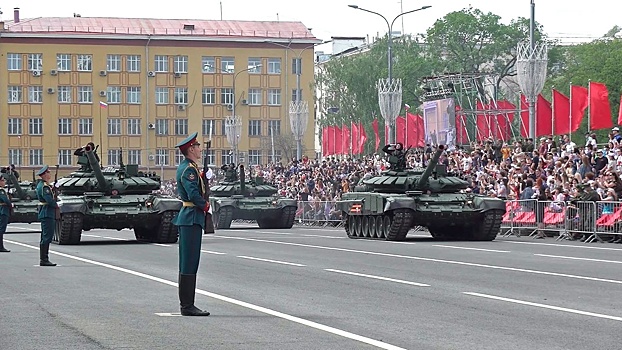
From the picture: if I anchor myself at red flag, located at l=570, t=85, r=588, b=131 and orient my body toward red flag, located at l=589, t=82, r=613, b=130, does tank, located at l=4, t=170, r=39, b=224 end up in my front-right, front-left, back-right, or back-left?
back-right

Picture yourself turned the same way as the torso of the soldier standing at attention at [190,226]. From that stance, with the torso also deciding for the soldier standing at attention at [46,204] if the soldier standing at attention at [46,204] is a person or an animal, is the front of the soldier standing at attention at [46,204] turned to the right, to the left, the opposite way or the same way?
the same way

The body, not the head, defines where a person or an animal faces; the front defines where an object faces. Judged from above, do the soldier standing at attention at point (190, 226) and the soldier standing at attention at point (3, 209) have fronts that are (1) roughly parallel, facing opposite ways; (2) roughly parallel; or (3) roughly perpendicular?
roughly parallel
